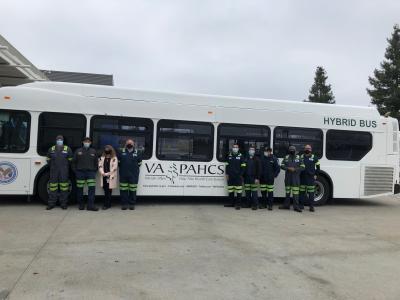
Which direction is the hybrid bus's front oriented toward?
to the viewer's left

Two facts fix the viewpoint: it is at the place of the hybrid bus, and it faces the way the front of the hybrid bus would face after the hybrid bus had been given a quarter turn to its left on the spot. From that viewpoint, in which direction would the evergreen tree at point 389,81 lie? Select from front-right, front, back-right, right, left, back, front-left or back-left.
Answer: back-left

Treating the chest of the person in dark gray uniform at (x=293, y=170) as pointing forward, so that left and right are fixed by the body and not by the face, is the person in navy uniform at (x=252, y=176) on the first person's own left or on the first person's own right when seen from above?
on the first person's own right

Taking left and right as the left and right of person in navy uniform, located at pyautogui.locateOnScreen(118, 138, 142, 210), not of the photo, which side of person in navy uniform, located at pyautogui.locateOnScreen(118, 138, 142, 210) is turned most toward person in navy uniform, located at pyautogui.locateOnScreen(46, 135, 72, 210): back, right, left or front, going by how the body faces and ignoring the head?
right

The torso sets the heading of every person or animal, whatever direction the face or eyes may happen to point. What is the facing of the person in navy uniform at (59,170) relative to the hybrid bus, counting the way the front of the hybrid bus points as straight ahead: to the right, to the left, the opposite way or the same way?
to the left

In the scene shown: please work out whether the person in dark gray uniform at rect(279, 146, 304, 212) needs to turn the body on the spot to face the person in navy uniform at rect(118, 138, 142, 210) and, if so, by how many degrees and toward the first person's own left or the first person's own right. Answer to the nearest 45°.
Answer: approximately 45° to the first person's own right

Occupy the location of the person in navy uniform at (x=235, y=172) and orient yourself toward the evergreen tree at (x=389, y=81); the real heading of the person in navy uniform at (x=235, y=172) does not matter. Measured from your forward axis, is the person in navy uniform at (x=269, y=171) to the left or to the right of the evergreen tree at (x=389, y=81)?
right

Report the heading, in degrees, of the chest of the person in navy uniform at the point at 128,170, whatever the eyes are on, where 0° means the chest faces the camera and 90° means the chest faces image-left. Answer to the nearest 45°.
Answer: approximately 0°

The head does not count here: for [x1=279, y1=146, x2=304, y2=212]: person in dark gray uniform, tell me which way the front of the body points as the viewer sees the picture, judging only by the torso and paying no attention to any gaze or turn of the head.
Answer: toward the camera

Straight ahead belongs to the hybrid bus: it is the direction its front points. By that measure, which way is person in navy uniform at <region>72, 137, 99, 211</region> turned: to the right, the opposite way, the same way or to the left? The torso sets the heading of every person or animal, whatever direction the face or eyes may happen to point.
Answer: to the left

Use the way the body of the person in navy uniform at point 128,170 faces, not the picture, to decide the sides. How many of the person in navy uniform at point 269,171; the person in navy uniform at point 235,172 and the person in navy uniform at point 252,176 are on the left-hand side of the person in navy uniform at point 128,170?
3

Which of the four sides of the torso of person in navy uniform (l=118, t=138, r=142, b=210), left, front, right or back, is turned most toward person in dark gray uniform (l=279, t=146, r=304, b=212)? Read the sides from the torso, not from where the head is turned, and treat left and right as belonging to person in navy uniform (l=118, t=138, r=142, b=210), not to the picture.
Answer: left

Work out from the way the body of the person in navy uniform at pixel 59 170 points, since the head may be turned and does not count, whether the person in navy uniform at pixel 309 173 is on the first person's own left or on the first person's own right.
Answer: on the first person's own left

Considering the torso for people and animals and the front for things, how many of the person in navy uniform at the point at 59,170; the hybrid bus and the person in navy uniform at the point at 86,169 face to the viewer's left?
1

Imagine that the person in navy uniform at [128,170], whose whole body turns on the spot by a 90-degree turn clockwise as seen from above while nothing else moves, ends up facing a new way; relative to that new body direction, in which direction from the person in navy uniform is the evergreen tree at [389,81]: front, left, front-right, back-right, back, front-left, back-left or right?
back-right

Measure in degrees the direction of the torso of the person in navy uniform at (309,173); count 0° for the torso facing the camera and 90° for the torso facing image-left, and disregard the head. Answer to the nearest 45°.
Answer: approximately 0°

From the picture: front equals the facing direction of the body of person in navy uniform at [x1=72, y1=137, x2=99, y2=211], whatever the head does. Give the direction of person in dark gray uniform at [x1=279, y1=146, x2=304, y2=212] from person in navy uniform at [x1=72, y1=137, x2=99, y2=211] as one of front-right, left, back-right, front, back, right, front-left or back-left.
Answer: left
